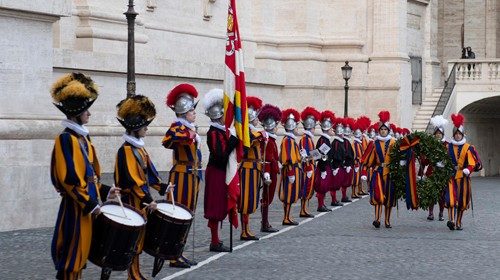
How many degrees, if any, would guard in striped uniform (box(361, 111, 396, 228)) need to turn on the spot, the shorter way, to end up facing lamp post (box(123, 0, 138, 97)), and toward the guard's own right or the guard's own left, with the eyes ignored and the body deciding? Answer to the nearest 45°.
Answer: approximately 90° to the guard's own right

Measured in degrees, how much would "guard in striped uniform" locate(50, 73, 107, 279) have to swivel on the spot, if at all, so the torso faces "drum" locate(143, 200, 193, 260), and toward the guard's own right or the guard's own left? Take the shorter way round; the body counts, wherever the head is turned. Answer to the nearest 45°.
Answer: approximately 45° to the guard's own left

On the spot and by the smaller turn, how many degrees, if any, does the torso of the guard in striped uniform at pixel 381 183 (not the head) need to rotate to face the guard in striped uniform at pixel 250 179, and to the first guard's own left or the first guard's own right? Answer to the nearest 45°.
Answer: approximately 45° to the first guard's own right

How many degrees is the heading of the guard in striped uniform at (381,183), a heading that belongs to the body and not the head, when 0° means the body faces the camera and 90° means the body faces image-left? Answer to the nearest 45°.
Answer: approximately 0°

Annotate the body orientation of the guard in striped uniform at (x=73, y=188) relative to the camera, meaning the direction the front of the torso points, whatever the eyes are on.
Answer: to the viewer's right

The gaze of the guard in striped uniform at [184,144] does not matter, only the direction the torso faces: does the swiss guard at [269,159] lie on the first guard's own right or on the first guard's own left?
on the first guard's own left
